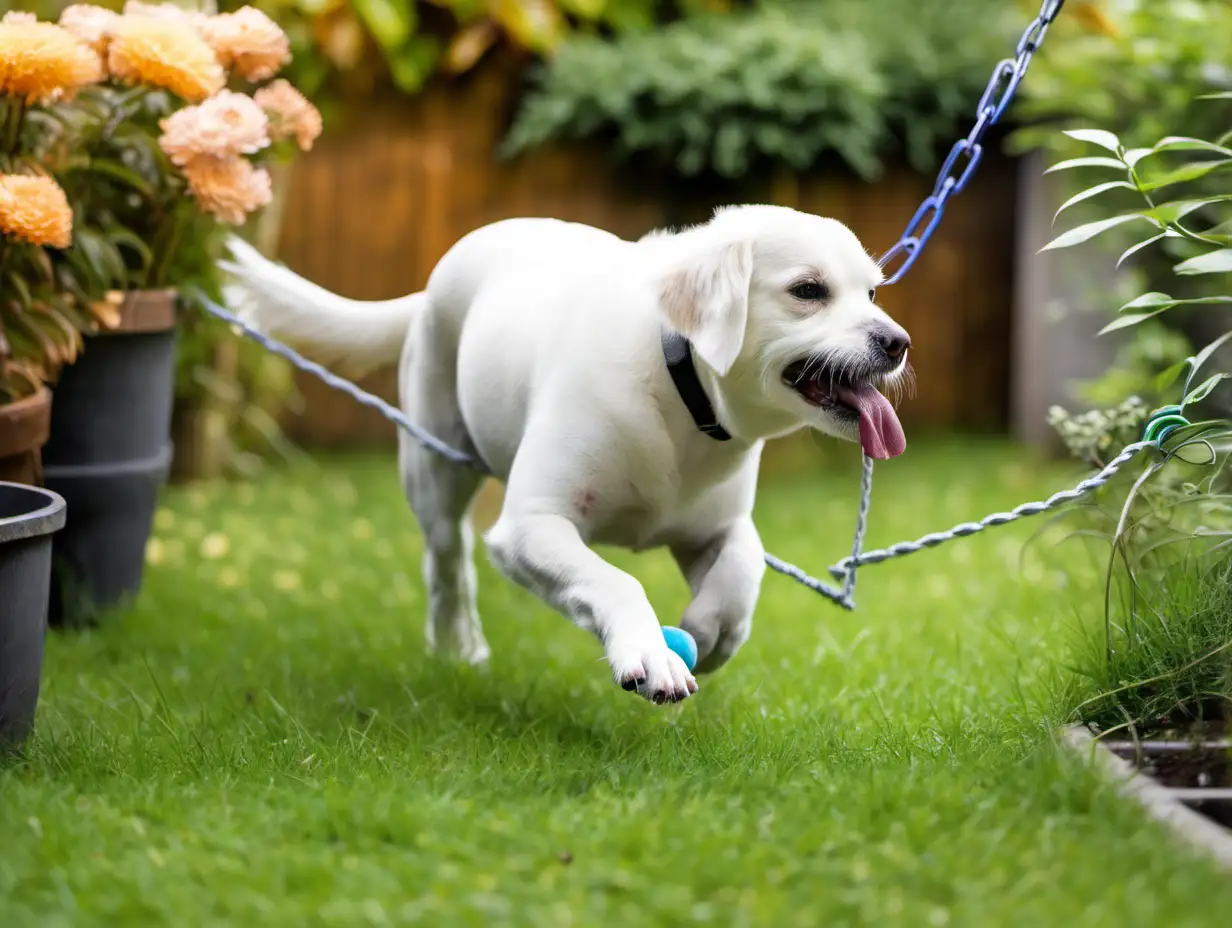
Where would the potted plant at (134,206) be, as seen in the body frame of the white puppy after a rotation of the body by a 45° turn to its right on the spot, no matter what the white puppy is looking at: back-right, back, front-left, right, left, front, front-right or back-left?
back-right

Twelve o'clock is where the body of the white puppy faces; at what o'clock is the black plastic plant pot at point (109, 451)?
The black plastic plant pot is roughly at 6 o'clock from the white puppy.

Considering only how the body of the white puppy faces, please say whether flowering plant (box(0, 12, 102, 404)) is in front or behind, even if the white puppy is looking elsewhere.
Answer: behind

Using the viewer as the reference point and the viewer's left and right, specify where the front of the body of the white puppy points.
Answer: facing the viewer and to the right of the viewer

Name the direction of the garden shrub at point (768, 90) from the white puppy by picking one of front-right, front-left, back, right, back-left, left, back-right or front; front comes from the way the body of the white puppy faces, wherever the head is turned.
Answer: back-left

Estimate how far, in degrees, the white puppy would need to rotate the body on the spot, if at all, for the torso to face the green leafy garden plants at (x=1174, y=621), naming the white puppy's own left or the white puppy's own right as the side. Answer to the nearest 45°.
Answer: approximately 45° to the white puppy's own left

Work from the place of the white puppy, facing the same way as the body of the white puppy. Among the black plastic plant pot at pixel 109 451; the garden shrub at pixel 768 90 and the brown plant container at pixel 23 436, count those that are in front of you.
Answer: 0

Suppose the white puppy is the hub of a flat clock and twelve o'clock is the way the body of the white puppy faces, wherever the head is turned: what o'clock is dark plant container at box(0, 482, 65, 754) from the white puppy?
The dark plant container is roughly at 4 o'clock from the white puppy.

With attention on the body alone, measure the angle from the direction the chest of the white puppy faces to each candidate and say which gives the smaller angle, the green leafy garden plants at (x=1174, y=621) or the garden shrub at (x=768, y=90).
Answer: the green leafy garden plants

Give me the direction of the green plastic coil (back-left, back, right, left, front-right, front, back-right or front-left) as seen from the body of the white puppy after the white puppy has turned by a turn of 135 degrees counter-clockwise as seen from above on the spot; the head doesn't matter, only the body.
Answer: right
